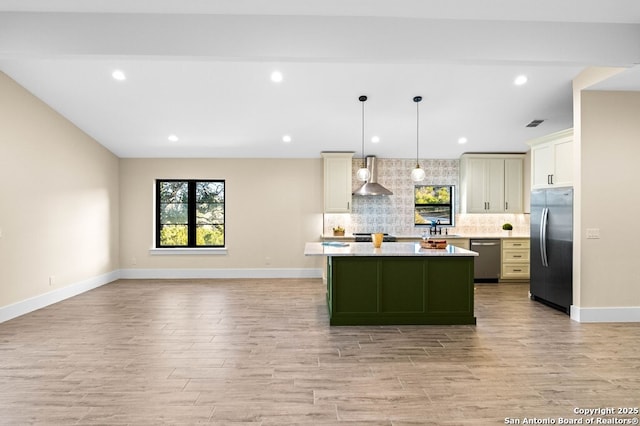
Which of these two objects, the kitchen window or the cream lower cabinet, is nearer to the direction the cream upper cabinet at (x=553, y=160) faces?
the kitchen window

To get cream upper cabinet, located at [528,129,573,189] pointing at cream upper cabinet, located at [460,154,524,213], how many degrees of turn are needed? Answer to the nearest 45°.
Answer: approximately 90° to its right

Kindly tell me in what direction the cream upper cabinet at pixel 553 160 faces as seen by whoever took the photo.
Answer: facing the viewer and to the left of the viewer

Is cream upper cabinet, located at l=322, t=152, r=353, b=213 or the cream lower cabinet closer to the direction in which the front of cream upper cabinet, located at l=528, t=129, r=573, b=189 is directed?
the cream upper cabinet

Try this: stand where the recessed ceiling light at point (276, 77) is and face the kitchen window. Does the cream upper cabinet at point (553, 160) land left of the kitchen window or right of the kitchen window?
right

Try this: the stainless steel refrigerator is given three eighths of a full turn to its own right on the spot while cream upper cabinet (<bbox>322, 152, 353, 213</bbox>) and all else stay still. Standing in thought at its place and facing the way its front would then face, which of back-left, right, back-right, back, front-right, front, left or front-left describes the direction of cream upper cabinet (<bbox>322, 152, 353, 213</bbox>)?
left

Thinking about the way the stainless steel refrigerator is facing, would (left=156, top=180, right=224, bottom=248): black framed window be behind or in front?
in front

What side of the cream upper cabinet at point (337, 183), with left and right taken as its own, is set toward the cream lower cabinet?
left

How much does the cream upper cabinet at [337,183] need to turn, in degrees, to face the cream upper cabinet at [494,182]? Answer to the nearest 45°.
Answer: approximately 90° to its left
